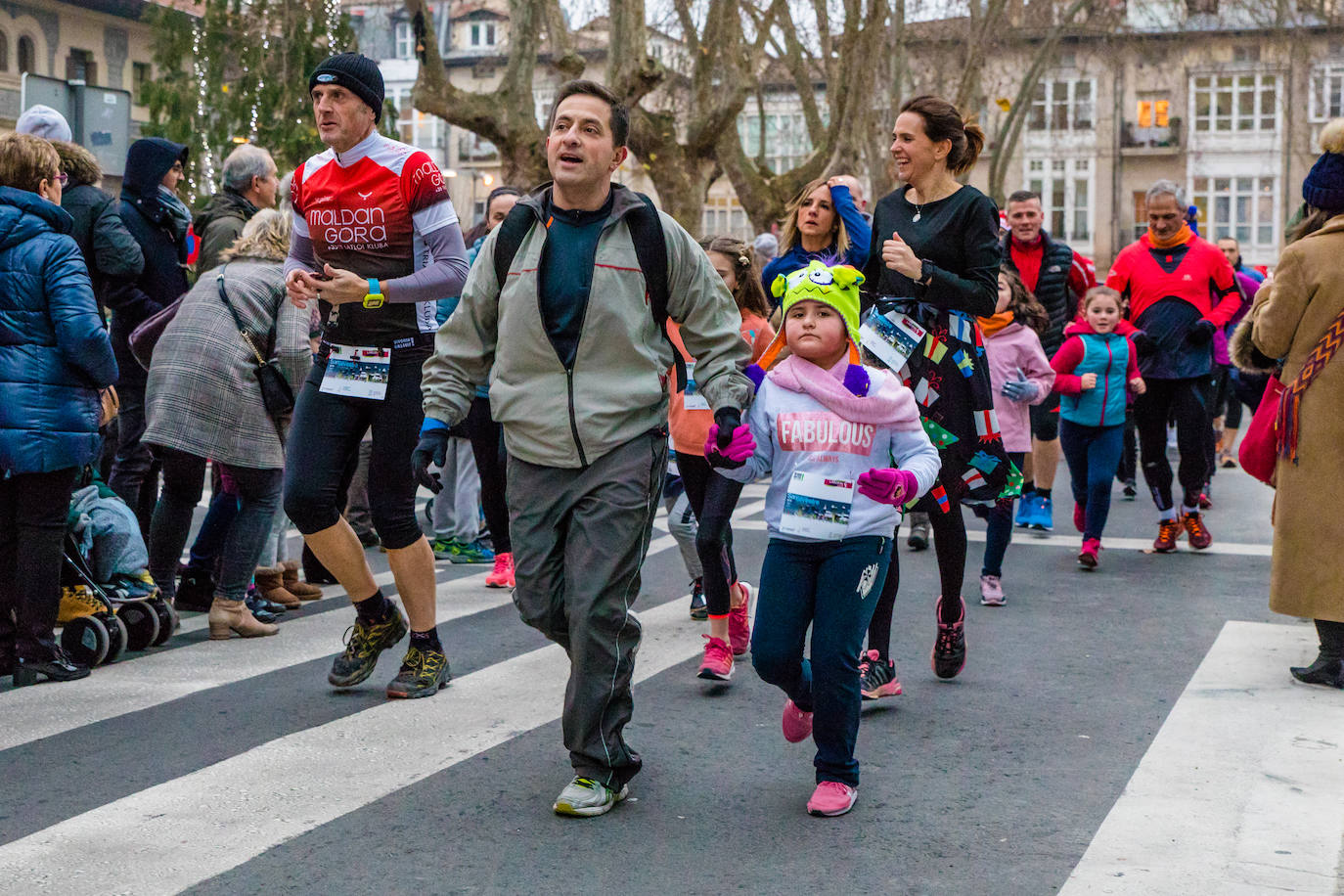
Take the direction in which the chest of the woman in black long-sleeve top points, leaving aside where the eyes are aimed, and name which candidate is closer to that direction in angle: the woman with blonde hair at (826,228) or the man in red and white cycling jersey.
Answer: the man in red and white cycling jersey

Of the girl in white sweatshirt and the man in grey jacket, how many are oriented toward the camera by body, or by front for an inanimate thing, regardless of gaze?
2

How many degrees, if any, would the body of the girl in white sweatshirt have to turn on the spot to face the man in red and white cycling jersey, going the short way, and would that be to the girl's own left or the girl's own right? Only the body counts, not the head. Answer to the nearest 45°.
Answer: approximately 135° to the girl's own right

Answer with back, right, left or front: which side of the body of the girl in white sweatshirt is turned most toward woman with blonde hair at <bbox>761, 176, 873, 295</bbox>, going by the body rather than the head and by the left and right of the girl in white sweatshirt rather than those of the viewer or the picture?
back
